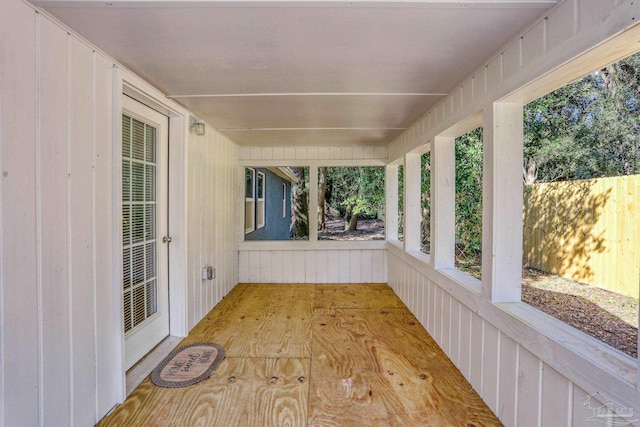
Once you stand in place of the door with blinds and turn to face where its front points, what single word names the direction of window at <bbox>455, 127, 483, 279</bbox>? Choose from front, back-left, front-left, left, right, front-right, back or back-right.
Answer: front-left

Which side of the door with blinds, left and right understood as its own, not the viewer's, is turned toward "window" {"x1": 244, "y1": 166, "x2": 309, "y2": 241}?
left

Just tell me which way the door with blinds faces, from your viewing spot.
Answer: facing the viewer and to the right of the viewer

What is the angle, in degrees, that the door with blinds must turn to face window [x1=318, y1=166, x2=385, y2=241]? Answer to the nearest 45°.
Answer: approximately 90° to its left

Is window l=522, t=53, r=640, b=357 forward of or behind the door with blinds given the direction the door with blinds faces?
forward

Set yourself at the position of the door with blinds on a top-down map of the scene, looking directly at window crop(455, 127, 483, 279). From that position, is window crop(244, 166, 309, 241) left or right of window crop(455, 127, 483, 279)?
left

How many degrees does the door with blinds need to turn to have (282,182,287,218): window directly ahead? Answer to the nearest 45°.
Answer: approximately 90° to its left

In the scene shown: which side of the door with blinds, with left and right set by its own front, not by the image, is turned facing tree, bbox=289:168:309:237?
left
